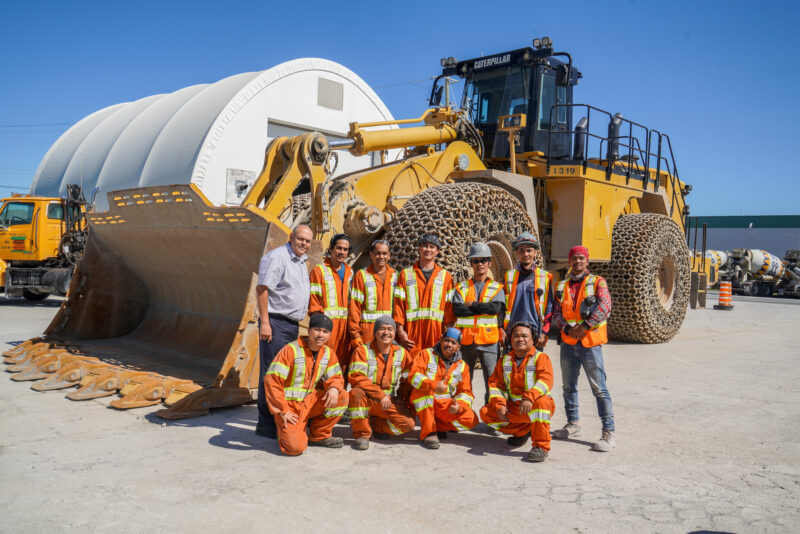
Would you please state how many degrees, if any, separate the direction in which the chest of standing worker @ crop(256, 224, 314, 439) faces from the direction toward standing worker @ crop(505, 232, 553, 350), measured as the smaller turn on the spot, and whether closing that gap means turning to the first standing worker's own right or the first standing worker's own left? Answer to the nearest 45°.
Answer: approximately 45° to the first standing worker's own left

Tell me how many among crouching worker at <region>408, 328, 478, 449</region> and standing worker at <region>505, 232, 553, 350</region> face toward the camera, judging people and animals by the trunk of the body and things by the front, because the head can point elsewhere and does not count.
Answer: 2

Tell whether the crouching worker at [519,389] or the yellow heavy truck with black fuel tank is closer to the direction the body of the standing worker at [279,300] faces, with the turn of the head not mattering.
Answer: the crouching worker

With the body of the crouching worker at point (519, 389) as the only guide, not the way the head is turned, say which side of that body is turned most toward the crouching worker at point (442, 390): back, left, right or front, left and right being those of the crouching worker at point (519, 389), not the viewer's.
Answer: right

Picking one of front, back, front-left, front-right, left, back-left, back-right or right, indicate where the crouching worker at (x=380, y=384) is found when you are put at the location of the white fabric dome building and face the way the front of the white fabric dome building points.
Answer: front-right

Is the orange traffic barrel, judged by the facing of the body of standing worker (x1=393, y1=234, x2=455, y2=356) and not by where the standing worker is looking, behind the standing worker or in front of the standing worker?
behind

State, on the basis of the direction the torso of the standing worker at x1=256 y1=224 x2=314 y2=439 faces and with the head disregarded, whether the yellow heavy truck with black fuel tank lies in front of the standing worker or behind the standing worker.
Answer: behind

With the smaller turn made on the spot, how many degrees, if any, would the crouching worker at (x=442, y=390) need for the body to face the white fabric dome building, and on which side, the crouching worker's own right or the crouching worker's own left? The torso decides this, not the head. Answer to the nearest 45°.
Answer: approximately 135° to the crouching worker's own right
